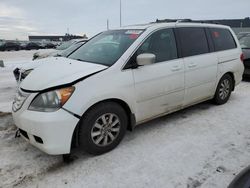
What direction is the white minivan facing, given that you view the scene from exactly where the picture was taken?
facing the viewer and to the left of the viewer

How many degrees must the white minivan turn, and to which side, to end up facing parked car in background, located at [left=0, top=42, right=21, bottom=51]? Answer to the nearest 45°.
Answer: approximately 90° to its right

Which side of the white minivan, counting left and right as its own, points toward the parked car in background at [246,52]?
back

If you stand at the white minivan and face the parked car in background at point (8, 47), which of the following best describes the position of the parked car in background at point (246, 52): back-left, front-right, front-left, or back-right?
front-right

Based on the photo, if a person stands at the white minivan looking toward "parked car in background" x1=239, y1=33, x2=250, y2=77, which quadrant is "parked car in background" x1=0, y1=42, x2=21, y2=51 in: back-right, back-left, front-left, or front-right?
front-left
